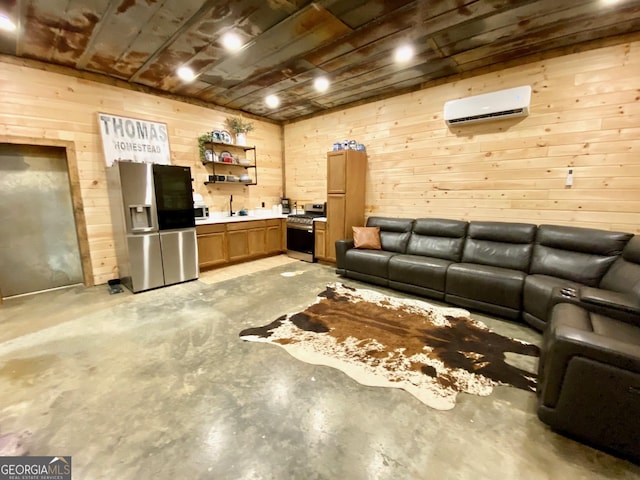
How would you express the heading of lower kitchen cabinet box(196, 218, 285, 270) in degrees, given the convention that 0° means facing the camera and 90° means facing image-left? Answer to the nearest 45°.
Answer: approximately 315°

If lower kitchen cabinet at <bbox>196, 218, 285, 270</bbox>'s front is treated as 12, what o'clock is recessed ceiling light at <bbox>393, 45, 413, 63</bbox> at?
The recessed ceiling light is roughly at 12 o'clock from the lower kitchen cabinet.

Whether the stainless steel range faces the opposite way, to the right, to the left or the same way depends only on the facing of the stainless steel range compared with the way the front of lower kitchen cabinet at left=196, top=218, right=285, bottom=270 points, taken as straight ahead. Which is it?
to the right

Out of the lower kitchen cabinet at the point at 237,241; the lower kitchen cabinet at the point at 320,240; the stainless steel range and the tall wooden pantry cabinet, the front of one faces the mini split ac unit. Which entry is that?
the lower kitchen cabinet at the point at 237,241

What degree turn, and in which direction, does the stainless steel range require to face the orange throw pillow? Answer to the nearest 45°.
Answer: approximately 90° to its left

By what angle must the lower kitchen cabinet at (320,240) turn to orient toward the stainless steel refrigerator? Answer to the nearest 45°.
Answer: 0° — it already faces it

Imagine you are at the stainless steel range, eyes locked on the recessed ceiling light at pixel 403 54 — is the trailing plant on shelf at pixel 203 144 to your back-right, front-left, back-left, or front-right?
back-right

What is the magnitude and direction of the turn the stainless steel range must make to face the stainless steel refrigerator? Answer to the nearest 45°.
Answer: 0° — it already faces it

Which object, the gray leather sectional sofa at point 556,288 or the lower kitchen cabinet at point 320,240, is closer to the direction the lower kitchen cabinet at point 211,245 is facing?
the gray leather sectional sofa
